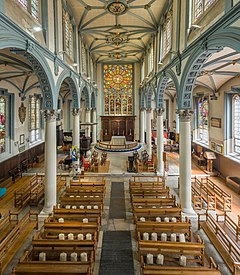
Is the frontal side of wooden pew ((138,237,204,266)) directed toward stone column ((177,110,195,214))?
yes

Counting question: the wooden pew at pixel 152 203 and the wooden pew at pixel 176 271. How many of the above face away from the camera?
2

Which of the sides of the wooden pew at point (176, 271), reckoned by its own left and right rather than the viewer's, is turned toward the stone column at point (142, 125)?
front

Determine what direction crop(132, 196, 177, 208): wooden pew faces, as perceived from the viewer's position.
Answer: facing away from the viewer

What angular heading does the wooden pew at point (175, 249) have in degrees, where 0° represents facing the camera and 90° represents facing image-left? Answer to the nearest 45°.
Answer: approximately 180°

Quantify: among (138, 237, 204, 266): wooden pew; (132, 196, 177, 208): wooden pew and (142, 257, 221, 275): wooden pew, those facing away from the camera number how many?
3

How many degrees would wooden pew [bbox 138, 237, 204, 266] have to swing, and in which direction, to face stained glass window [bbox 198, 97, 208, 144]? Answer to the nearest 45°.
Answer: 0° — it already faces it

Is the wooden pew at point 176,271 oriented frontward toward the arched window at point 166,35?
yes

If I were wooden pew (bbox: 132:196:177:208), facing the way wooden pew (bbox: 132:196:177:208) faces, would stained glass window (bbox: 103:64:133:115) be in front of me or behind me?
in front

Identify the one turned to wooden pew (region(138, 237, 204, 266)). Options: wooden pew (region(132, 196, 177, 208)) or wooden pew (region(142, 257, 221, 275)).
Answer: wooden pew (region(142, 257, 221, 275))

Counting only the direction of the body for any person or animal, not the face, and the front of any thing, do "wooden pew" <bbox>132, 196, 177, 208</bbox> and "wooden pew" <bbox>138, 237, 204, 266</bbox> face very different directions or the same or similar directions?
same or similar directions

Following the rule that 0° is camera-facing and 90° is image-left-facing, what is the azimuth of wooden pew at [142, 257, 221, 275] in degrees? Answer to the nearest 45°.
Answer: approximately 180°
